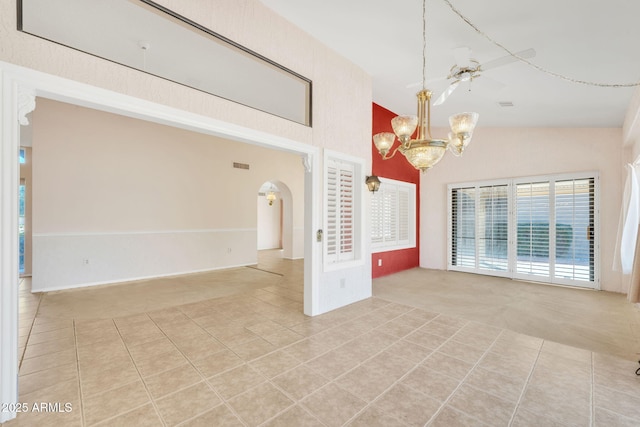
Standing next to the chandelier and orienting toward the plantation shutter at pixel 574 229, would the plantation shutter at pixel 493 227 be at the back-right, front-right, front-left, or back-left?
front-left

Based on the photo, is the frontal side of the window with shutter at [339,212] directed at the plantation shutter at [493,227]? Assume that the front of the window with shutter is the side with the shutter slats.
no

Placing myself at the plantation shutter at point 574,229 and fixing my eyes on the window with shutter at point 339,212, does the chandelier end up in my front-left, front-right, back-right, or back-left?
front-left

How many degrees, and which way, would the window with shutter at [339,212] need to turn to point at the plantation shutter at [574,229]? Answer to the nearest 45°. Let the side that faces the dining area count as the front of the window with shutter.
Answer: approximately 45° to its left

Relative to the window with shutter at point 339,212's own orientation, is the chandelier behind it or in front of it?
in front

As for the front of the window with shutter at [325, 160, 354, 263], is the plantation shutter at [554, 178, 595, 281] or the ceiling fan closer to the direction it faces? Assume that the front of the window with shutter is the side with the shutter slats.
the ceiling fan

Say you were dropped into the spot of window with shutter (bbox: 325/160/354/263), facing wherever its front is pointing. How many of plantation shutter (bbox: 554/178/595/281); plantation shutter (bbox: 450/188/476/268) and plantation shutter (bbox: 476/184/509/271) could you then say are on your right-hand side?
0

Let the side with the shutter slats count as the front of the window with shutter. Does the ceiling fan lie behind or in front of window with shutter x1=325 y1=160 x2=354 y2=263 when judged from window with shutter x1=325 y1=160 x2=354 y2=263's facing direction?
in front

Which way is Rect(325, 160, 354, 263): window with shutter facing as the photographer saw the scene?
facing the viewer and to the right of the viewer

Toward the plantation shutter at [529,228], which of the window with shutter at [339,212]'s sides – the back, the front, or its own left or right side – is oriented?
left
